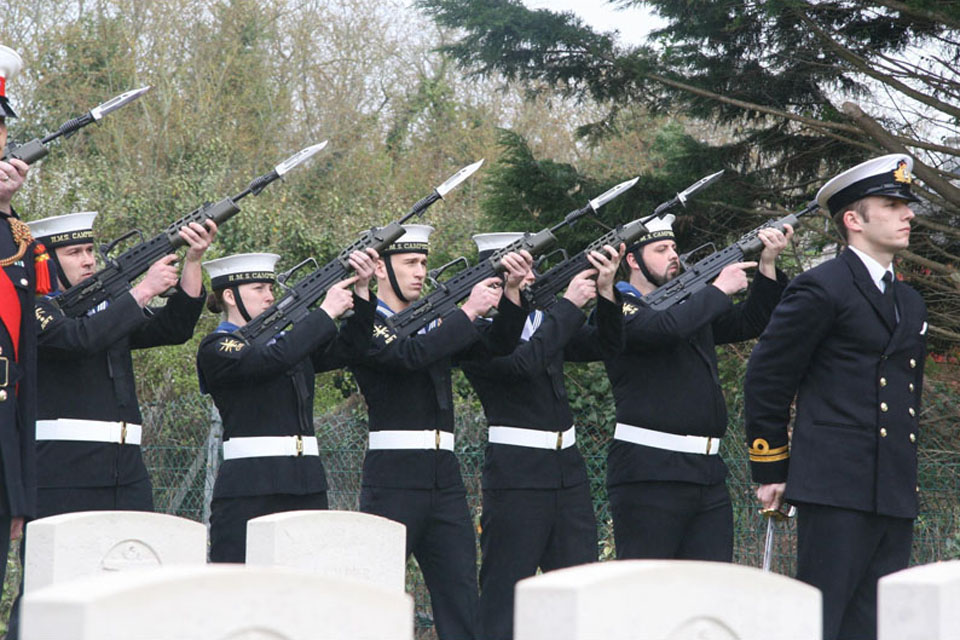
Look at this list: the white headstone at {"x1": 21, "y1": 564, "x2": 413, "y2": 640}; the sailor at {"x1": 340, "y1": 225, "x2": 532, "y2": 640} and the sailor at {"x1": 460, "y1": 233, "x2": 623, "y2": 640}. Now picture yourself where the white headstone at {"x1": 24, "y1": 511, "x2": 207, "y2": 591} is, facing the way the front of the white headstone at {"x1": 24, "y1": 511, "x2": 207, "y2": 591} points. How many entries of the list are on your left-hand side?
2

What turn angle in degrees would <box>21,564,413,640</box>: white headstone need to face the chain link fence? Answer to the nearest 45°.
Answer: approximately 135° to its left

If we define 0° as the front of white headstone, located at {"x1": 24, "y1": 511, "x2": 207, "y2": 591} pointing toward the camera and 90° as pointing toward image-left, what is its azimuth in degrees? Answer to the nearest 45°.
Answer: approximately 315°

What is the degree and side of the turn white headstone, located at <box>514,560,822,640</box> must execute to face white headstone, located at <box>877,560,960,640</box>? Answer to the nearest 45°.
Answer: approximately 90° to its left

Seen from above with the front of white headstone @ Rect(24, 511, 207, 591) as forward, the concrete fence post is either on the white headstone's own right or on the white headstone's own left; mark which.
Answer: on the white headstone's own left

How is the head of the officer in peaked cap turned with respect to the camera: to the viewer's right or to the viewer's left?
to the viewer's right
